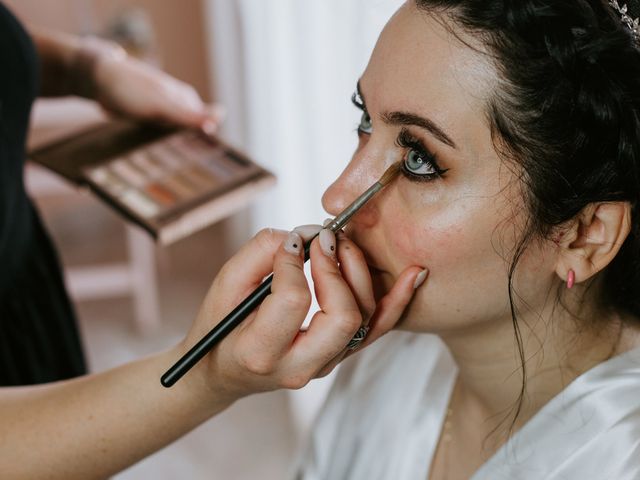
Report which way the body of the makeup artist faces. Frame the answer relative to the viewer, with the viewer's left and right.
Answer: facing to the right of the viewer

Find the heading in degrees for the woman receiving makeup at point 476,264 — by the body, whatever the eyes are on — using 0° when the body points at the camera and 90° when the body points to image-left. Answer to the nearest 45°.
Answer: approximately 45°
